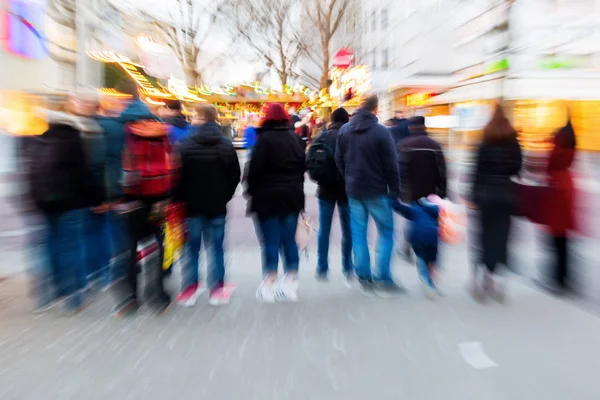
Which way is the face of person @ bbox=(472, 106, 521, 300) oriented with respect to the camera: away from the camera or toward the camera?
away from the camera

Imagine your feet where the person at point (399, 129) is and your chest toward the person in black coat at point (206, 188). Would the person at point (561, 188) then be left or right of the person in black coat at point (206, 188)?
left

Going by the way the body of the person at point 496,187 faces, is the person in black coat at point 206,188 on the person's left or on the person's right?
on the person's left

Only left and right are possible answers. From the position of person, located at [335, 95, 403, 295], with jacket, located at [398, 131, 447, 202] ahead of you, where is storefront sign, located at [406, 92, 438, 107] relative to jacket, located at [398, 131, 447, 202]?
left

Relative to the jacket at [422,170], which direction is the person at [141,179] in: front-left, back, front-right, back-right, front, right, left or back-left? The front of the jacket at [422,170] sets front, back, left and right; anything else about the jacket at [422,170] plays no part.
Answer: back-left

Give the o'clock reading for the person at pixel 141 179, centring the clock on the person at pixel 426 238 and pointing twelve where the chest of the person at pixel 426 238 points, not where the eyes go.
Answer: the person at pixel 141 179 is roughly at 8 o'clock from the person at pixel 426 238.

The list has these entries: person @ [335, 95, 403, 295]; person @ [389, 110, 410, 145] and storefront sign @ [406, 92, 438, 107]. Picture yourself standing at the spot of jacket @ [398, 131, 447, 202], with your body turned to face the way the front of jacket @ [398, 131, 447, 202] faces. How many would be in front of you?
2

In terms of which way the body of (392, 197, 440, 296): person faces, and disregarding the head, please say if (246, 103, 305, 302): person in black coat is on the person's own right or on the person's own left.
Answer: on the person's own left

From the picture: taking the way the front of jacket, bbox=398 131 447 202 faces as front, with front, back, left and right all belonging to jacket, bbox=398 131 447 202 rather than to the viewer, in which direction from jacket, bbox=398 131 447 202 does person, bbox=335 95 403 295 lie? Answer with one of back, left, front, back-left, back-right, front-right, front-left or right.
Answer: back-left

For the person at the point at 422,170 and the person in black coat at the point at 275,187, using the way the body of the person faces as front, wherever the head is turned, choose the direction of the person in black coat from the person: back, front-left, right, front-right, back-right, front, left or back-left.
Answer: back-left

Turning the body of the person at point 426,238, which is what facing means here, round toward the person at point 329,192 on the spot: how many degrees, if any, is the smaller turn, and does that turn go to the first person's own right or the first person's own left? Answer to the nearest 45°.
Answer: approximately 90° to the first person's own left

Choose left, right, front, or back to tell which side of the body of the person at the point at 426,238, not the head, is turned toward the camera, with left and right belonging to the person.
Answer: back

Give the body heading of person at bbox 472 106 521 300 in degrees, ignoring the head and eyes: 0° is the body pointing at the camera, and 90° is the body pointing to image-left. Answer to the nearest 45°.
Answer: approximately 180°

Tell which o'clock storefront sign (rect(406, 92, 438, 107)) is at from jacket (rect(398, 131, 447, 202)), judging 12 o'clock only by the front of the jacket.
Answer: The storefront sign is roughly at 12 o'clock from the jacket.

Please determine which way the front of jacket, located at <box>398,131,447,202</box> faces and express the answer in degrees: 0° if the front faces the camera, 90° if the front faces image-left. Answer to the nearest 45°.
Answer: approximately 180°

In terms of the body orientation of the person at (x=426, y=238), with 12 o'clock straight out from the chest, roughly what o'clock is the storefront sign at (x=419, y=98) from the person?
The storefront sign is roughly at 12 o'clock from the person.
